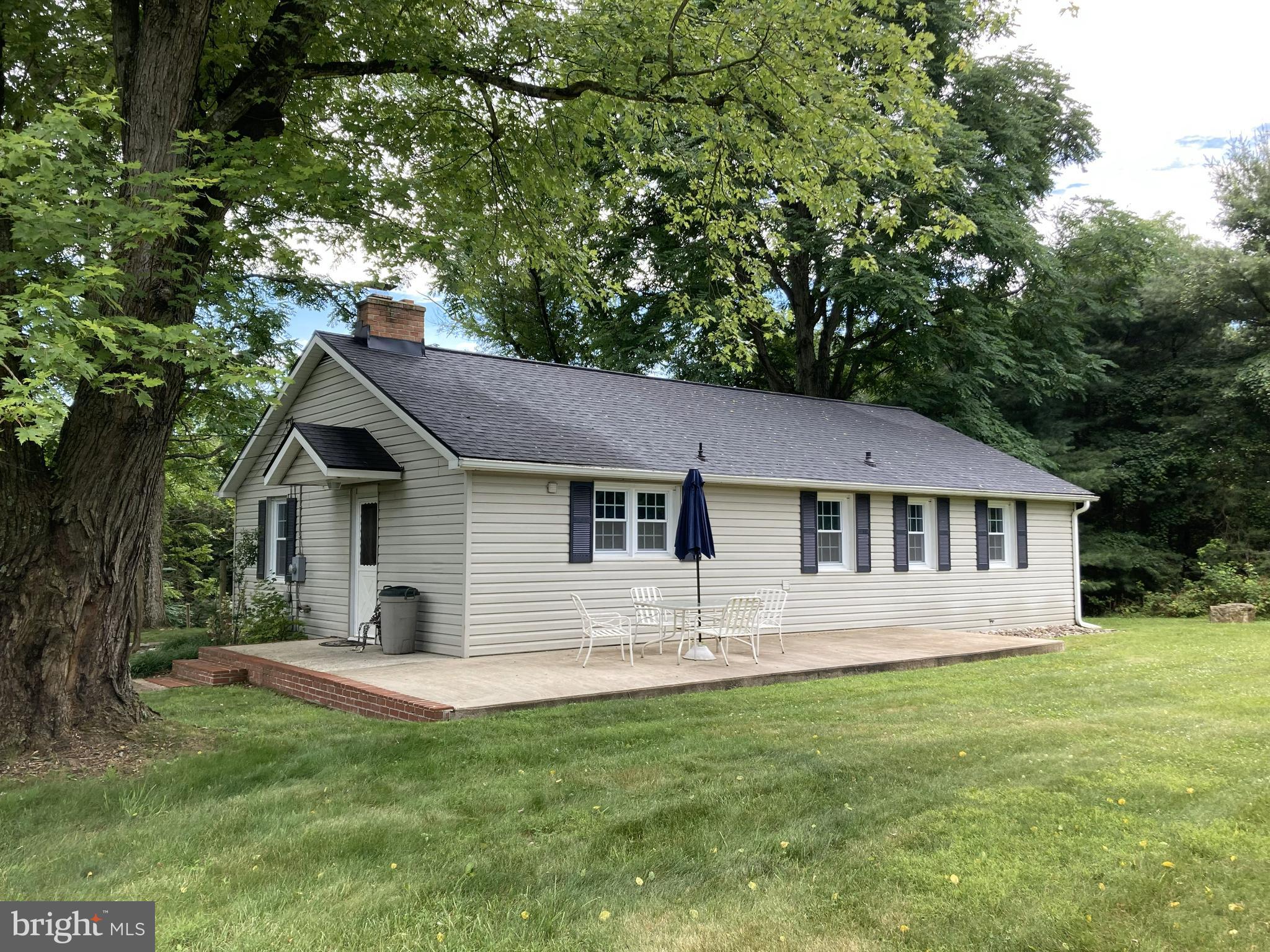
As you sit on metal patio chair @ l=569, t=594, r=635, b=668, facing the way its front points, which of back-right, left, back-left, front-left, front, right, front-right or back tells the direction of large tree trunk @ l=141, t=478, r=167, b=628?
back-left

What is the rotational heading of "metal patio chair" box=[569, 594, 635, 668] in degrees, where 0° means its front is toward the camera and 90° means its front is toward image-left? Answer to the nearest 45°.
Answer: approximately 270°

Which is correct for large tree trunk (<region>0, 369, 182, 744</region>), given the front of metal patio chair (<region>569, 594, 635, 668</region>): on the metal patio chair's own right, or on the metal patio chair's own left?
on the metal patio chair's own right

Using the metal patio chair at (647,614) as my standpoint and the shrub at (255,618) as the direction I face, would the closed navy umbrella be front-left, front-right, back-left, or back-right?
back-left

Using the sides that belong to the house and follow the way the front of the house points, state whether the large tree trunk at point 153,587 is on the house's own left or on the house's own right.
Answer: on the house's own right

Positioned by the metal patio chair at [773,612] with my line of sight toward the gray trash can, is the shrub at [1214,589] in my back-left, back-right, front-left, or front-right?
back-right

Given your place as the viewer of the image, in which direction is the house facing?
facing the viewer and to the left of the viewer

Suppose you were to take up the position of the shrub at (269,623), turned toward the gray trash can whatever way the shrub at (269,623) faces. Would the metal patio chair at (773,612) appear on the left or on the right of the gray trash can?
left

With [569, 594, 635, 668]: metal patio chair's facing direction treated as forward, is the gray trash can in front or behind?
behind
